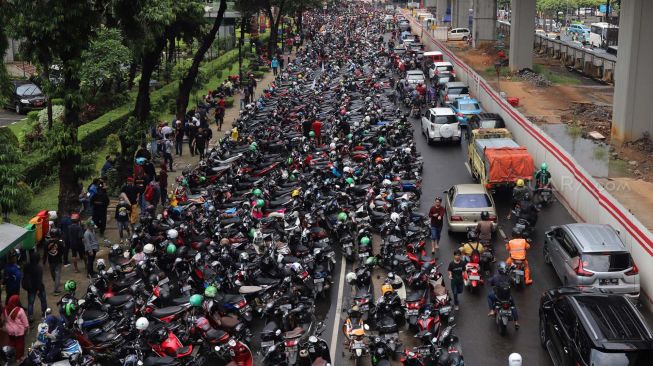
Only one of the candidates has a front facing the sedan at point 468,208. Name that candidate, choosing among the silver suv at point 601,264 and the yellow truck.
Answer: the silver suv

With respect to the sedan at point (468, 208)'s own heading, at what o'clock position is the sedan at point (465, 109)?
the sedan at point (465, 109) is roughly at 12 o'clock from the sedan at point (468, 208).

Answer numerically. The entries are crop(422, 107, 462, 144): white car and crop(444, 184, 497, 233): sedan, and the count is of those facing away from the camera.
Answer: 2

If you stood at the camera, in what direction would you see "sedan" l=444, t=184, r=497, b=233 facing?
facing away from the viewer

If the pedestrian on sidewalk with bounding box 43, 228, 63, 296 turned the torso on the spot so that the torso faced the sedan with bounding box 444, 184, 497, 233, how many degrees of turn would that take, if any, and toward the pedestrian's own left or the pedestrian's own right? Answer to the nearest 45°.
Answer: approximately 90° to the pedestrian's own right

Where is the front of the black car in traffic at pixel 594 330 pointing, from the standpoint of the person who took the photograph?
facing away from the viewer and to the left of the viewer

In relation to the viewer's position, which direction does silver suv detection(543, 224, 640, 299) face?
facing away from the viewer and to the left of the viewer

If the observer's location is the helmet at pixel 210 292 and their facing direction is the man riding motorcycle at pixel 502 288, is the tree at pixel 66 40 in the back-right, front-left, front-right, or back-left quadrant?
back-left

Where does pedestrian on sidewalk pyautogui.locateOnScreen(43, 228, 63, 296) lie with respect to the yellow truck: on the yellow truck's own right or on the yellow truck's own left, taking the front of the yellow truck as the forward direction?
on the yellow truck's own left

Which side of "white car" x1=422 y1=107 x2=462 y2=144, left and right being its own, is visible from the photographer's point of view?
back

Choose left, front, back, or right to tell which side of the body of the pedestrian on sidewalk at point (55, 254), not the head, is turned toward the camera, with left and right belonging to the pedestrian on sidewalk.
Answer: back

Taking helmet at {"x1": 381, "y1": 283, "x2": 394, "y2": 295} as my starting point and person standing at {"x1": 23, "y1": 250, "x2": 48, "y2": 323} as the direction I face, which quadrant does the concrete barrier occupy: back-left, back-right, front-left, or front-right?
back-right

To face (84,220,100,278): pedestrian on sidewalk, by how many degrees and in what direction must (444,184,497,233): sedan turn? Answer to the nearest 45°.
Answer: approximately 135° to its left

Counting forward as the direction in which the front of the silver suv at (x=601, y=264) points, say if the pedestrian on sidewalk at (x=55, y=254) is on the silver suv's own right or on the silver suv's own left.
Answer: on the silver suv's own left

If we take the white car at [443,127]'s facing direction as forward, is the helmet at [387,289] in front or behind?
behind
